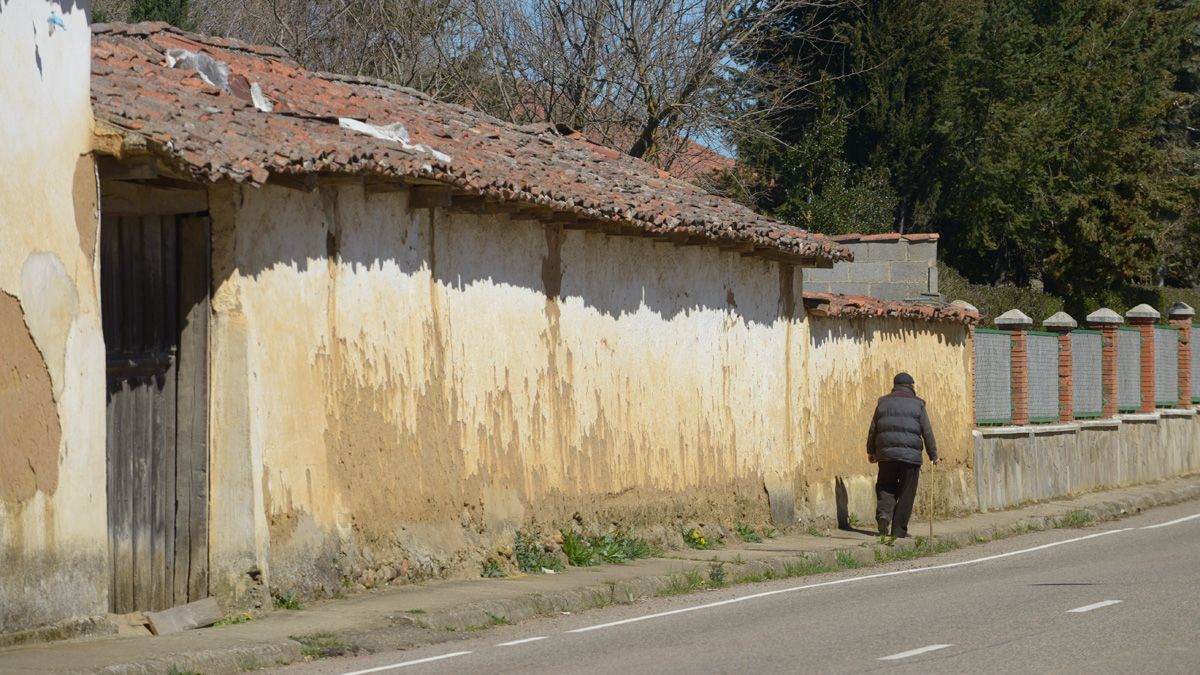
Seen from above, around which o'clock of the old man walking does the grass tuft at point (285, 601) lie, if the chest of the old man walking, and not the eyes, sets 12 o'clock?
The grass tuft is roughly at 7 o'clock from the old man walking.

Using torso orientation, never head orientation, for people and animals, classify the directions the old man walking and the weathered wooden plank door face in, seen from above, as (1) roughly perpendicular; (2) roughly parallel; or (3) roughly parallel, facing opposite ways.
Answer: roughly perpendicular

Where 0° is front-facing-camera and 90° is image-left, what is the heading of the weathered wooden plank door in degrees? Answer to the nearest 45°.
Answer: approximately 315°

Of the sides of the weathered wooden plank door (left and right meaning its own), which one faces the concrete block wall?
left

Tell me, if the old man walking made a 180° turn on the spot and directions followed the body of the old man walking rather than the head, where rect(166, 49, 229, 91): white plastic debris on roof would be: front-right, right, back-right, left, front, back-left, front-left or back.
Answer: front-right

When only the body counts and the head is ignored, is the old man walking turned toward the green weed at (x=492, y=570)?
no

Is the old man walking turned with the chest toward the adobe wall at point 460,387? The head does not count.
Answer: no

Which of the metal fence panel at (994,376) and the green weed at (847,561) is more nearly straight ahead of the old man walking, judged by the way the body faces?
the metal fence panel

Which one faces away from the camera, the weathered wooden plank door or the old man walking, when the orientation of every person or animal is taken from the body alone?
the old man walking

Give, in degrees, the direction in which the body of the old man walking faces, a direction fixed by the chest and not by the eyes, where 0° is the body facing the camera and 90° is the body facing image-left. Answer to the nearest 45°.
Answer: approximately 180°

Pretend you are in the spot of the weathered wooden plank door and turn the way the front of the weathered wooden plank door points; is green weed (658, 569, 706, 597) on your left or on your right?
on your left

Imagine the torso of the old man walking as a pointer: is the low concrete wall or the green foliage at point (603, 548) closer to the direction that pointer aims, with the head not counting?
the low concrete wall

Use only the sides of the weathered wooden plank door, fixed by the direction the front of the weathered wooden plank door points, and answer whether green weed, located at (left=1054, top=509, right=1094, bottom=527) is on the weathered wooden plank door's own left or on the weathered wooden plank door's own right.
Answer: on the weathered wooden plank door's own left

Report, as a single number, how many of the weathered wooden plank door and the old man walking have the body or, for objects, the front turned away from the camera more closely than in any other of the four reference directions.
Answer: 1

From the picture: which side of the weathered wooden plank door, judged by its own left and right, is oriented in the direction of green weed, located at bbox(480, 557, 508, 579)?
left
